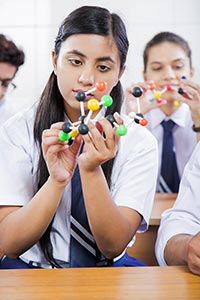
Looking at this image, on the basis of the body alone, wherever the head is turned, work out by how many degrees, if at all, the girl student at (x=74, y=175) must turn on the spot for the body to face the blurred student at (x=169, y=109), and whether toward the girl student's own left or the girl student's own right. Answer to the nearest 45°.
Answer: approximately 180°

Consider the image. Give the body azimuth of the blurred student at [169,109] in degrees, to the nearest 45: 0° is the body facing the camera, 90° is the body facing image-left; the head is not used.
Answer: approximately 0°

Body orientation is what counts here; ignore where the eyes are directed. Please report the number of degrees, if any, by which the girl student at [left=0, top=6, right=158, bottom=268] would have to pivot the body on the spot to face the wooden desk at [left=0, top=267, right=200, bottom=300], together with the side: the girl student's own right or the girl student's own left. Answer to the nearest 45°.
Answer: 0° — they already face it

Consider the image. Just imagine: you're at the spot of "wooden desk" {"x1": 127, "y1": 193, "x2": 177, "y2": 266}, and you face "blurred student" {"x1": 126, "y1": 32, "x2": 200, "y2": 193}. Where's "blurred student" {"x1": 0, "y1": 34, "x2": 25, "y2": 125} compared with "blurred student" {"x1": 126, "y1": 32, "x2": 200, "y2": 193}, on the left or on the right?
left

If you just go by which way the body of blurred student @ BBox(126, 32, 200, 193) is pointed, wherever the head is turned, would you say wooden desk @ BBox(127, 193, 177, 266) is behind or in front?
in front

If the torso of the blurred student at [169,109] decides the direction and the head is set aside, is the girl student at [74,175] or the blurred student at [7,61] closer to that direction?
the girl student

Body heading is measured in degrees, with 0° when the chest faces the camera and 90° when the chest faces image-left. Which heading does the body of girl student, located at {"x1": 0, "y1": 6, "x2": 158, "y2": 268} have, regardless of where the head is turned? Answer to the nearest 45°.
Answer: approximately 0°

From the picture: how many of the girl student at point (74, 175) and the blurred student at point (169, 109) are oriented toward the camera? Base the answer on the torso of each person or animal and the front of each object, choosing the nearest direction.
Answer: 2

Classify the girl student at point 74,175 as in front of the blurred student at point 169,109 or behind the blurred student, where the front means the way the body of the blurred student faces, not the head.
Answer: in front

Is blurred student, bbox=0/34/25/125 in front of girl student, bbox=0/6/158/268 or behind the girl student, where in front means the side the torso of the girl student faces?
behind
